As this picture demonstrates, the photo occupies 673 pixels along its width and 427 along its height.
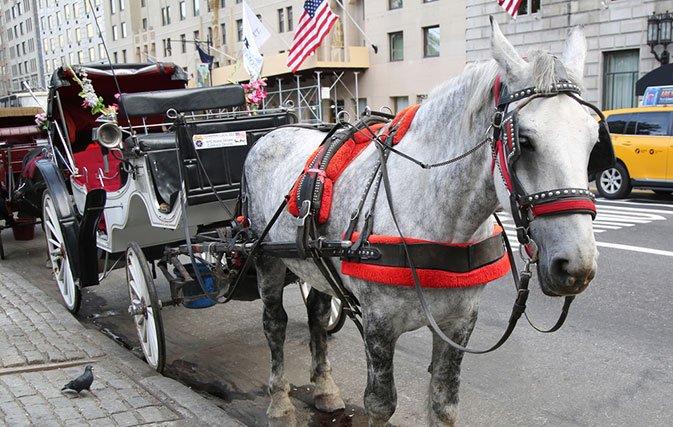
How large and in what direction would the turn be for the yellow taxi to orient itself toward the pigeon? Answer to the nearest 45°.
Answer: approximately 90° to its right

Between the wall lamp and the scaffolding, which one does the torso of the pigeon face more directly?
the wall lamp

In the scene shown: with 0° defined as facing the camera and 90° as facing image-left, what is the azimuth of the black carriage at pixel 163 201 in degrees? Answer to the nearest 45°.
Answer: approximately 315°

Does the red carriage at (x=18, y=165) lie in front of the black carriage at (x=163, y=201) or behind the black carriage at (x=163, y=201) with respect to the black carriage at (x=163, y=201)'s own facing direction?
behind

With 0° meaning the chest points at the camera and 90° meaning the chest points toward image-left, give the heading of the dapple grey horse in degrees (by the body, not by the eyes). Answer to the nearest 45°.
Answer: approximately 315°

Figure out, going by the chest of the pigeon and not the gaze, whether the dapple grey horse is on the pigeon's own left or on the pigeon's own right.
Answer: on the pigeon's own right
